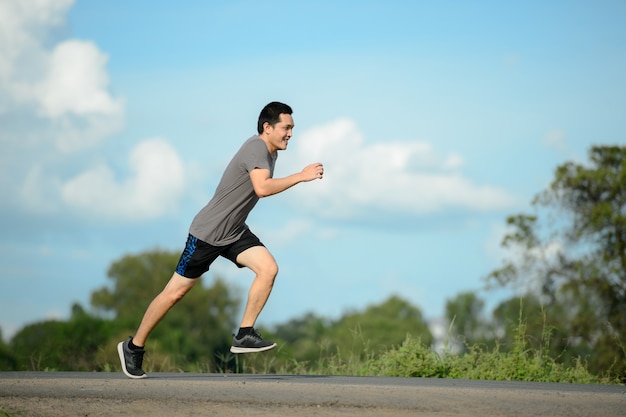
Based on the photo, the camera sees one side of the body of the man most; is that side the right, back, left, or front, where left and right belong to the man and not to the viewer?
right
